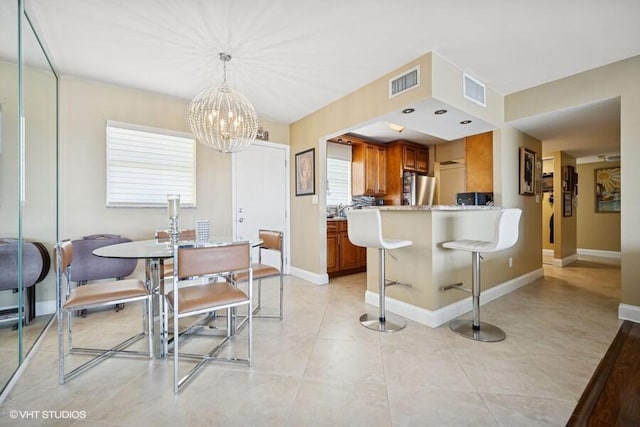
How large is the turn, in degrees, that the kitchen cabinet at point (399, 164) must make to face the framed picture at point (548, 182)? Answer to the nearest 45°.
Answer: approximately 90° to its left

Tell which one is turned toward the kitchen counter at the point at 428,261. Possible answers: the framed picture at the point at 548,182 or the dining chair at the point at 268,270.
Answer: the framed picture

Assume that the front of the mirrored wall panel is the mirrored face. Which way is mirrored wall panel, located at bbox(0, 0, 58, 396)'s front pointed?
to the viewer's right

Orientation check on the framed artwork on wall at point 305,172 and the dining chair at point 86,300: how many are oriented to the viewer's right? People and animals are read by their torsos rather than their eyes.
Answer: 1

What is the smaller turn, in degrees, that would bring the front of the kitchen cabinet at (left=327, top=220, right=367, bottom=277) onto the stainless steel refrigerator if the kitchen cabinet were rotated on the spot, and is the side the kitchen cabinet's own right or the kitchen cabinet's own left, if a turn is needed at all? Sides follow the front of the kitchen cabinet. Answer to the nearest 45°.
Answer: approximately 90° to the kitchen cabinet's own left

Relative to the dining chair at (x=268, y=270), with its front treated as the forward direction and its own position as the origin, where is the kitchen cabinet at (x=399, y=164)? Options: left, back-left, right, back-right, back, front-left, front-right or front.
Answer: back

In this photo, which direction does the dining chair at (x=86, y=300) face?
to the viewer's right

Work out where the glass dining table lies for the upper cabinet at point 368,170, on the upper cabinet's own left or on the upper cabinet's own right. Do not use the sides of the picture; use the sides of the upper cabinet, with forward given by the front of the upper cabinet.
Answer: on the upper cabinet's own right

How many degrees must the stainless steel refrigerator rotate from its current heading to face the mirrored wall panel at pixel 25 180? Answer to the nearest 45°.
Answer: approximately 90° to its right

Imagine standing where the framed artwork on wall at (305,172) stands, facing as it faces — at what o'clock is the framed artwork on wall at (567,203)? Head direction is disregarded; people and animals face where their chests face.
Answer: the framed artwork on wall at (567,203) is roughly at 7 o'clock from the framed artwork on wall at (305,172).
